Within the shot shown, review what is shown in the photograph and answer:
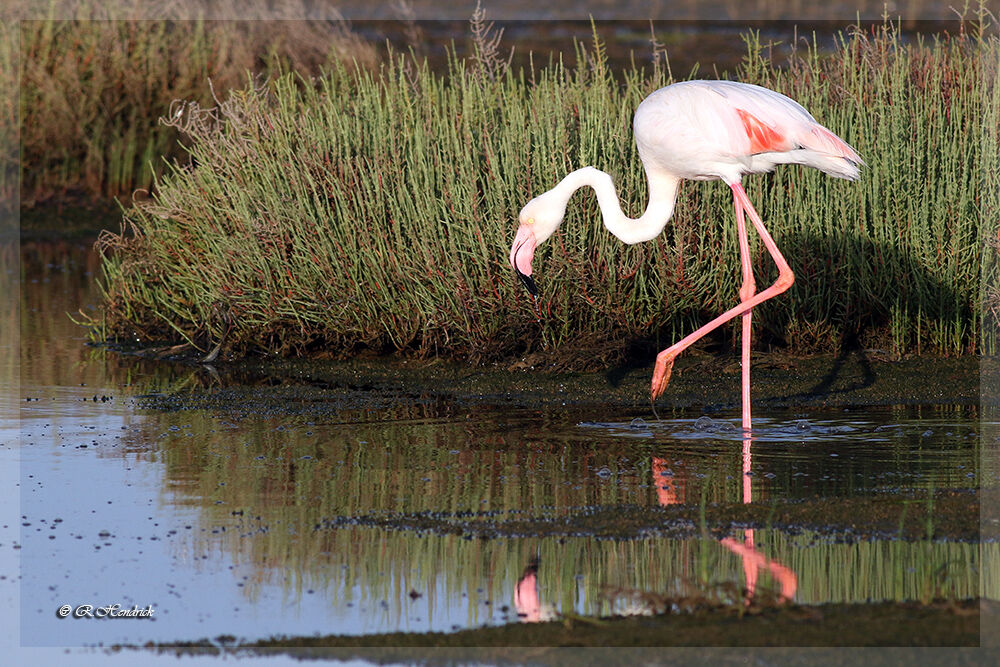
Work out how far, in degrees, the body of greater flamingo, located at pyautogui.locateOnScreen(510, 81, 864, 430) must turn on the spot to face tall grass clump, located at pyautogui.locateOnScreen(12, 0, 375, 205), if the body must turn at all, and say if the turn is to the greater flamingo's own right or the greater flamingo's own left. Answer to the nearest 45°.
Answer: approximately 45° to the greater flamingo's own right

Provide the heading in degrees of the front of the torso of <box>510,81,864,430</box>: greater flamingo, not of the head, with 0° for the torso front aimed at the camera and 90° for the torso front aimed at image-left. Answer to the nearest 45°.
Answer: approximately 90°

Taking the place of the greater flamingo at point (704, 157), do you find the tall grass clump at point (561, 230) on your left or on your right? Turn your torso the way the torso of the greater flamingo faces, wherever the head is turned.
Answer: on your right
